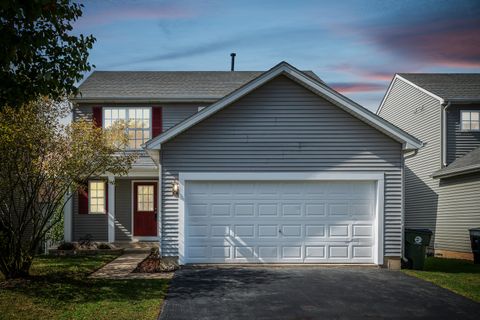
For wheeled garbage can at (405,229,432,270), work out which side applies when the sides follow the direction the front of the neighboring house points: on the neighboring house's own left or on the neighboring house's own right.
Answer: on the neighboring house's own right

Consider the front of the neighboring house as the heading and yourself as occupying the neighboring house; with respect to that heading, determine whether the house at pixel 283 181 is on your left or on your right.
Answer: on your right

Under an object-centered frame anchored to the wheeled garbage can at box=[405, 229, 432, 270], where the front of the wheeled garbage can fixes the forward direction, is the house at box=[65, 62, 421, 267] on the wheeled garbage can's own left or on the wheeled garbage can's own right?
on the wheeled garbage can's own right

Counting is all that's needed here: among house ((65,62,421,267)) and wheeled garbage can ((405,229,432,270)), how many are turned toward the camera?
2

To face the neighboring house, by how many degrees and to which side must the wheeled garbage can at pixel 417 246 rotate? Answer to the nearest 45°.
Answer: approximately 180°

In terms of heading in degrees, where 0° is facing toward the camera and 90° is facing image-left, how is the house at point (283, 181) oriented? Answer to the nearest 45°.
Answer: approximately 0°

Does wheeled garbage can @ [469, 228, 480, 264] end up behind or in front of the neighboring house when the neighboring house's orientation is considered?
in front

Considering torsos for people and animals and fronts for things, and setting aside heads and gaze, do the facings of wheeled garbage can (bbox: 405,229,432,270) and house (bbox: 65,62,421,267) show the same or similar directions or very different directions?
same or similar directions

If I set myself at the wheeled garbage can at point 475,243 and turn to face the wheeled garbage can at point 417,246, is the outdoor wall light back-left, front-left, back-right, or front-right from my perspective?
front-right

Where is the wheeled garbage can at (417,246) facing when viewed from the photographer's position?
facing the viewer

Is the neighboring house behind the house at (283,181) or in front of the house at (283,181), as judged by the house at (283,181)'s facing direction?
behind
